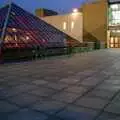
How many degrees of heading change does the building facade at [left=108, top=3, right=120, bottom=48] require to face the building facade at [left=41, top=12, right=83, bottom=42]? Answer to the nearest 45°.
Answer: approximately 90° to its right

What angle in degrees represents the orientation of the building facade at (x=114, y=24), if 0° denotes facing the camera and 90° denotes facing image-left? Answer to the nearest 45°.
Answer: approximately 0°

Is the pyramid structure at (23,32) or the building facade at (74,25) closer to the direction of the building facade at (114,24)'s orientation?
the pyramid structure

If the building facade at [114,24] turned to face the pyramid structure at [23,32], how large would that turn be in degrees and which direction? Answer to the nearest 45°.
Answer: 0° — it already faces it
